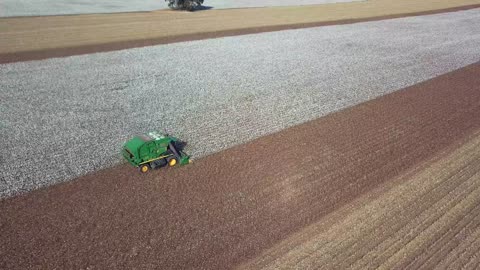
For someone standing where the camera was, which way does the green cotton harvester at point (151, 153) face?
facing away from the viewer and to the right of the viewer
